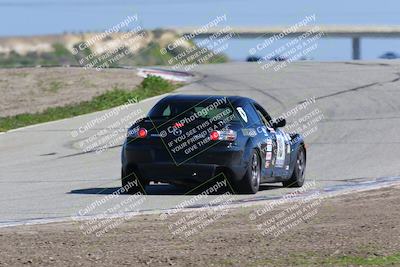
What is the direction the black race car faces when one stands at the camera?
facing away from the viewer and to the right of the viewer
